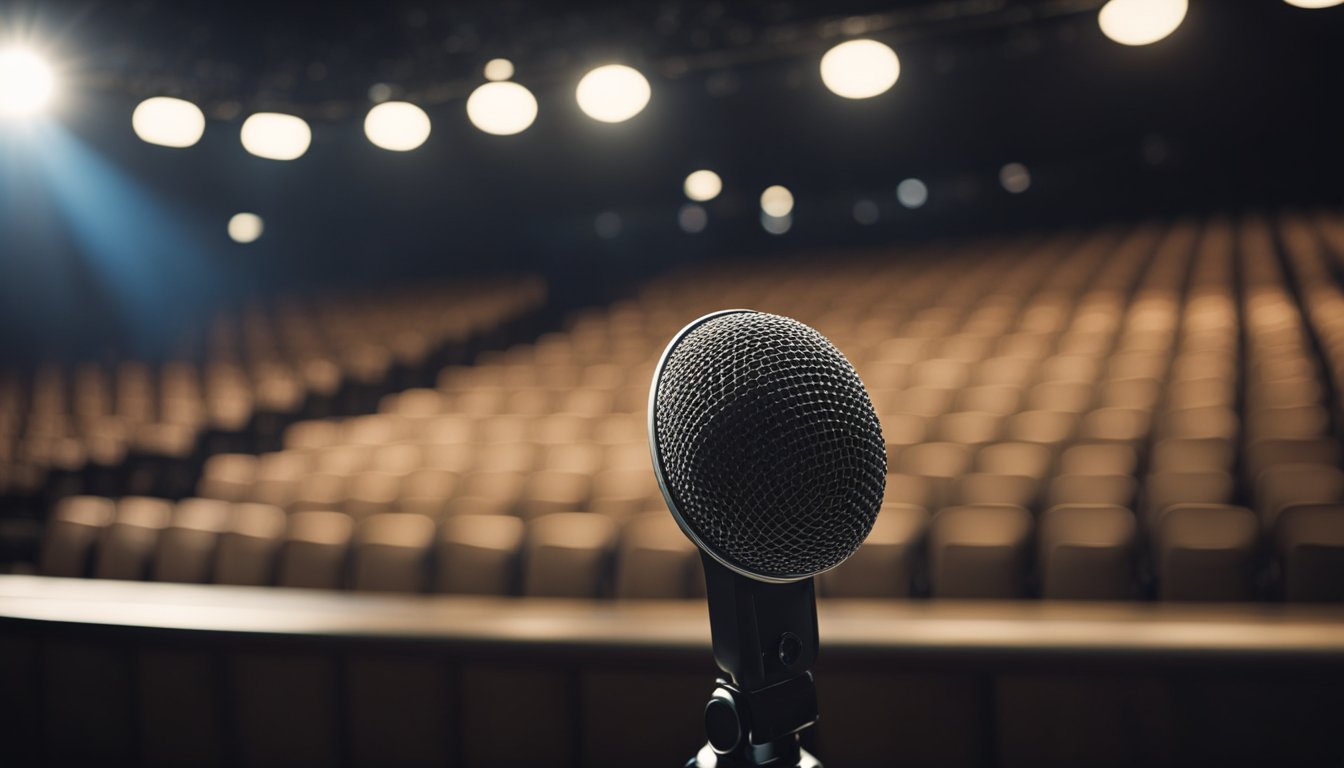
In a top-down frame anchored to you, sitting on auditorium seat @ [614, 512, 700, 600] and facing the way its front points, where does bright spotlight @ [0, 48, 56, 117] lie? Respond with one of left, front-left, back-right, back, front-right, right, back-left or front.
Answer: back-right

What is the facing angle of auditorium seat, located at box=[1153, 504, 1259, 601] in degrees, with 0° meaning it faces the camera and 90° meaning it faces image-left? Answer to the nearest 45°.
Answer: approximately 0°

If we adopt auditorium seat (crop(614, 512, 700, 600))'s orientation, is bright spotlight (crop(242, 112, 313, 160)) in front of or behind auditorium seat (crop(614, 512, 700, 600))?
behind

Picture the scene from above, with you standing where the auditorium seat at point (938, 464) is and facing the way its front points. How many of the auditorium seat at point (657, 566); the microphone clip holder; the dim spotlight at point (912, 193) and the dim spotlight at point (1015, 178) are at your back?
2

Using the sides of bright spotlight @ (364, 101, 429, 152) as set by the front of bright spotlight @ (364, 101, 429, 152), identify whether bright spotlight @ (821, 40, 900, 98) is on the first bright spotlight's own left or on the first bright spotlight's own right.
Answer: on the first bright spotlight's own left

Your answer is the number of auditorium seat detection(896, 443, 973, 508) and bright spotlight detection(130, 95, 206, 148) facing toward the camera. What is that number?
2
